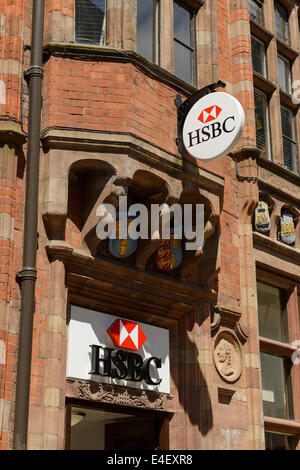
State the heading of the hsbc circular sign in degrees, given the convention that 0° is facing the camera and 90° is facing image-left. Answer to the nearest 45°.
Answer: approximately 45°
